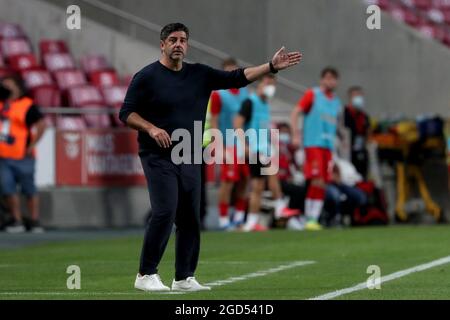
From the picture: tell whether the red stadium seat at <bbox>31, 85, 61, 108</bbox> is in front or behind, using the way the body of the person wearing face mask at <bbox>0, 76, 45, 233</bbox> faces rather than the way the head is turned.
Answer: behind

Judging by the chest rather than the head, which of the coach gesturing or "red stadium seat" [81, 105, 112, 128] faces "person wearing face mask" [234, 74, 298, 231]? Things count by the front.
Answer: the red stadium seat

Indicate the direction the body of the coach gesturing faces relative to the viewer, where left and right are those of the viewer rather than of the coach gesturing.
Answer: facing the viewer and to the right of the viewer

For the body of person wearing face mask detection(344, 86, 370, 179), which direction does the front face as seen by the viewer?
toward the camera

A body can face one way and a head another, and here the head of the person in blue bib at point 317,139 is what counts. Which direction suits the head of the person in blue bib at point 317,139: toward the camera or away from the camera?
toward the camera

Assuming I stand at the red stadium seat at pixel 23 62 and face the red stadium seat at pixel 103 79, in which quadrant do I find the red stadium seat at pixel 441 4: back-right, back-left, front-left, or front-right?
front-left

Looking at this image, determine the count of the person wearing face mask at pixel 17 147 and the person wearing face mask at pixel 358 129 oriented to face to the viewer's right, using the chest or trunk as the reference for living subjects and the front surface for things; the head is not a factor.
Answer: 0
